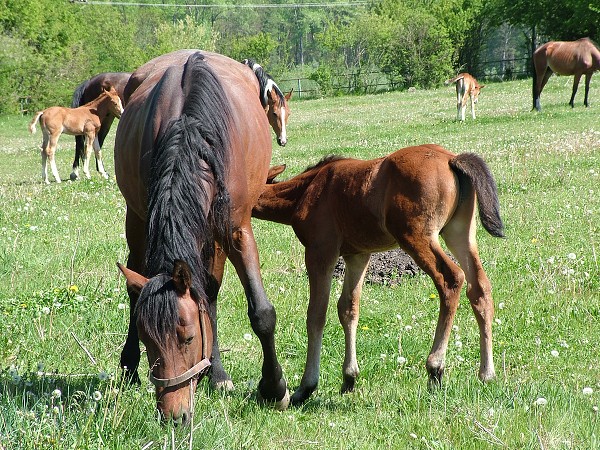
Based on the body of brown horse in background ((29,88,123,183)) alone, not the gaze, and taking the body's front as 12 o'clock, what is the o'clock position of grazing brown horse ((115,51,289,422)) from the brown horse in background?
The grazing brown horse is roughly at 3 o'clock from the brown horse in background.

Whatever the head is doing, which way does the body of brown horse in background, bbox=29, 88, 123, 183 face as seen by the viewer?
to the viewer's right

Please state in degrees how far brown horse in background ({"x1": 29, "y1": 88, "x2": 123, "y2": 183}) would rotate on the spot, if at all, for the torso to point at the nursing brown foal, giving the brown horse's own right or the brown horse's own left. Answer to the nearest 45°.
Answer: approximately 90° to the brown horse's own right

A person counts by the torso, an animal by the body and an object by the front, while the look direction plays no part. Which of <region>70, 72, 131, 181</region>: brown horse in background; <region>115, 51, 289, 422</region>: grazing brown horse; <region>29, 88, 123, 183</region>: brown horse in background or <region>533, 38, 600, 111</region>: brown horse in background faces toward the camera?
the grazing brown horse

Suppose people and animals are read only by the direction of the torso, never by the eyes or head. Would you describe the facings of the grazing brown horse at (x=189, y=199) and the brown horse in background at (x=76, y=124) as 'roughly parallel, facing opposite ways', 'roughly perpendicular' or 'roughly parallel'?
roughly perpendicular

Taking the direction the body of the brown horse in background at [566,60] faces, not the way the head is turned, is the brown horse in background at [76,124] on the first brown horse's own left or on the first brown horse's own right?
on the first brown horse's own right

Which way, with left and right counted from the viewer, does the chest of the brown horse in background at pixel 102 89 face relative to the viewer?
facing to the right of the viewer

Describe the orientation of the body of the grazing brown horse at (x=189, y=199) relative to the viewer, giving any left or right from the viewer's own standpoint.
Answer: facing the viewer

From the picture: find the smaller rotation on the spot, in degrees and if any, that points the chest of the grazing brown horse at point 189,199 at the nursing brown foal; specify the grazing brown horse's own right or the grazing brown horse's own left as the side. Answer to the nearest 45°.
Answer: approximately 90° to the grazing brown horse's own left

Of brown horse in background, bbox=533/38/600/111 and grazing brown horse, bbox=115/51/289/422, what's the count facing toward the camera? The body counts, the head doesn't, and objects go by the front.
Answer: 1

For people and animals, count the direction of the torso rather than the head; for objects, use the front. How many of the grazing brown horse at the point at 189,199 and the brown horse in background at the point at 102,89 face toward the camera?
1

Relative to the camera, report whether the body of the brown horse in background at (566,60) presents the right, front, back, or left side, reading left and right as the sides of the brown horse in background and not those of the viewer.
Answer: right

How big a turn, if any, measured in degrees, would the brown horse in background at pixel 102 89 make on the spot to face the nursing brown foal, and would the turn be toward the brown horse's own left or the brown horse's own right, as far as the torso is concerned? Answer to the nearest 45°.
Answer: approximately 90° to the brown horse's own right

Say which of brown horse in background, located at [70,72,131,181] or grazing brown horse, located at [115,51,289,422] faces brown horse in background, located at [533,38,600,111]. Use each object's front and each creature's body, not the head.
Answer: brown horse in background, located at [70,72,131,181]
